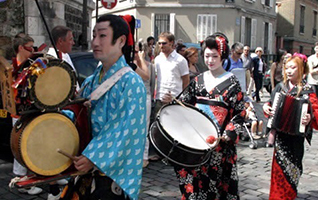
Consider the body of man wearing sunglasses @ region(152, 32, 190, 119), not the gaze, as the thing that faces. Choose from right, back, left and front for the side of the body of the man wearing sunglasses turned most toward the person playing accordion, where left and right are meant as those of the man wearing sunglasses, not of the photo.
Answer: left

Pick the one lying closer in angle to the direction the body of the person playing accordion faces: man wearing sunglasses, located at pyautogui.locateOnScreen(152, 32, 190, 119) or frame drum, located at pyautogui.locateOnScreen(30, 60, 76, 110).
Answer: the frame drum

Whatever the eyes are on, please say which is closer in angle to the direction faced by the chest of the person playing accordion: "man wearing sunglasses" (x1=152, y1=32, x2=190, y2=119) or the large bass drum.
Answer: the large bass drum

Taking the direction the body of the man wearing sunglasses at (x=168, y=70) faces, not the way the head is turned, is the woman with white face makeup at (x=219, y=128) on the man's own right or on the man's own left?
on the man's own left

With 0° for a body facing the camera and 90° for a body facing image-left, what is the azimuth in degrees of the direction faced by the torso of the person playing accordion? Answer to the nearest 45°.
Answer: approximately 45°

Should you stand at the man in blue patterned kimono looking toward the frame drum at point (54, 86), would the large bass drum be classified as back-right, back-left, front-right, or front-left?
back-right

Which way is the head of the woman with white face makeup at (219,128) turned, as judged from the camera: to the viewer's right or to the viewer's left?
to the viewer's left

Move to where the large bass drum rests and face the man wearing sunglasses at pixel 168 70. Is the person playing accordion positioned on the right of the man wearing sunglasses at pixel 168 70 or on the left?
right

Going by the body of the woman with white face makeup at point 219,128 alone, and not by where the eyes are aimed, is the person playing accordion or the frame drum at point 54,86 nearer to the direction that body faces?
the frame drum

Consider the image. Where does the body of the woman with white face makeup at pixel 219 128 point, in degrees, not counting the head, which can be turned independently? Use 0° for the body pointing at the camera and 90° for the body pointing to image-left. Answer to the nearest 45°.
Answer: approximately 45°
